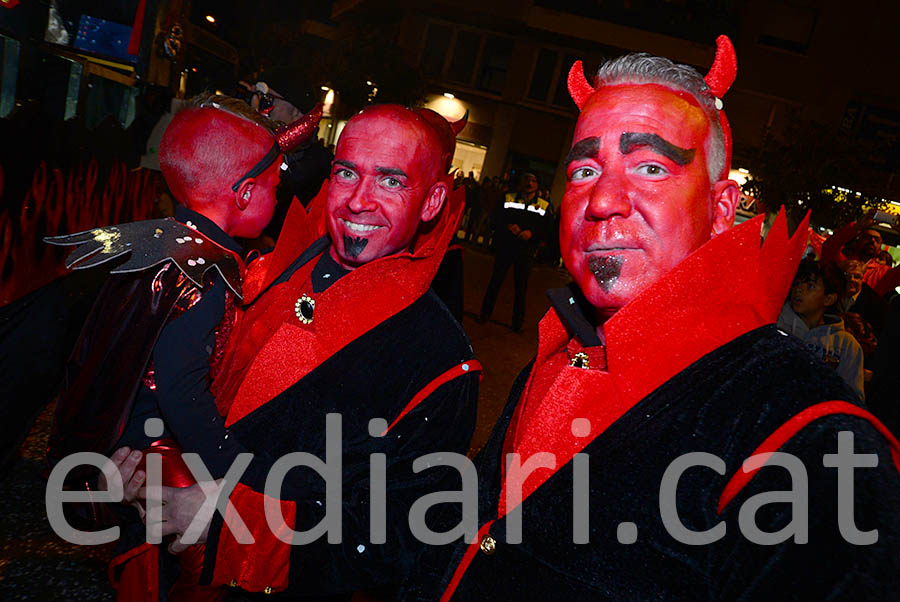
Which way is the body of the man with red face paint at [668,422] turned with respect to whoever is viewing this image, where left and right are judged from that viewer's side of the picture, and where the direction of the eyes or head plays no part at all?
facing the viewer and to the left of the viewer

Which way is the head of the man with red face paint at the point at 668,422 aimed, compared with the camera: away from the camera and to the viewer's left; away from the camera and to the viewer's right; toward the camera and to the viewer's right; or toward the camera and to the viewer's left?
toward the camera and to the viewer's left

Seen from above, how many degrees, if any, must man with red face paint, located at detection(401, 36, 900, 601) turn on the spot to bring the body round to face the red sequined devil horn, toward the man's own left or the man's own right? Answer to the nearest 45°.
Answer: approximately 90° to the man's own right

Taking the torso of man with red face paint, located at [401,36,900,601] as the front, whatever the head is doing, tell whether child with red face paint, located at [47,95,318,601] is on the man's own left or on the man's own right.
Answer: on the man's own right

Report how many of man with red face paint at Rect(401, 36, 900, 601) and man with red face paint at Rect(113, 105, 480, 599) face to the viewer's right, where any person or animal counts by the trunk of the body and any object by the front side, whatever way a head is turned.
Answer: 0
